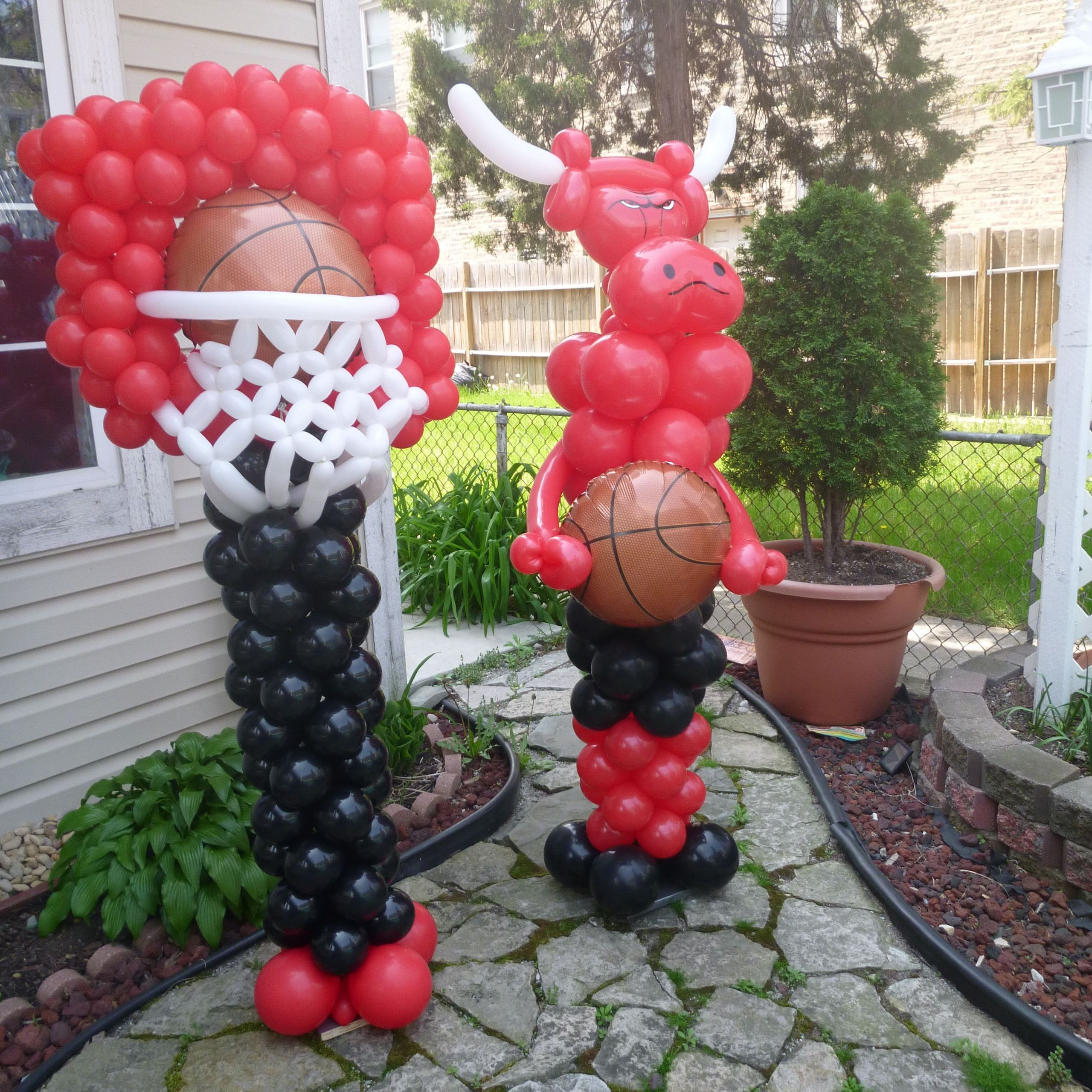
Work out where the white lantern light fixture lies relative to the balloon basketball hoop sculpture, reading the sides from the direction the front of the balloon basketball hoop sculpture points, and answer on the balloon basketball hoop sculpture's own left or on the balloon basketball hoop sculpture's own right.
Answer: on the balloon basketball hoop sculpture's own left

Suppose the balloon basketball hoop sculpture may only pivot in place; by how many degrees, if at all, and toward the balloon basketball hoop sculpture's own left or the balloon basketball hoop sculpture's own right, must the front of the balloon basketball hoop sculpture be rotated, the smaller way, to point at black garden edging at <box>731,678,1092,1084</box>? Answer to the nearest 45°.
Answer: approximately 90° to the balloon basketball hoop sculpture's own left

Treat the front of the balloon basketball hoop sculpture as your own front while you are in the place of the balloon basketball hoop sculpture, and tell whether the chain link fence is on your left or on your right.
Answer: on your left

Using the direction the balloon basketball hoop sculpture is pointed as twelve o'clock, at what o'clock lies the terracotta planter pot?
The terracotta planter pot is roughly at 8 o'clock from the balloon basketball hoop sculpture.

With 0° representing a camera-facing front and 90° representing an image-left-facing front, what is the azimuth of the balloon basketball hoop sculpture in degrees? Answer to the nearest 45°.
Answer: approximately 0°
